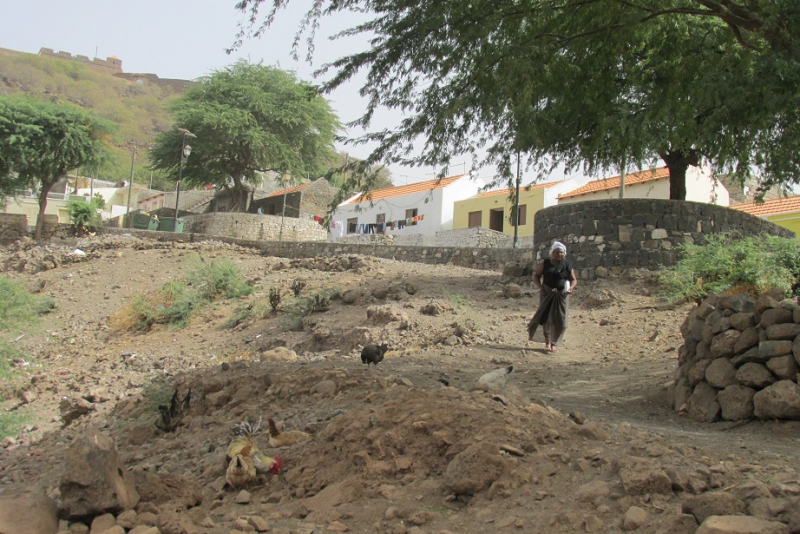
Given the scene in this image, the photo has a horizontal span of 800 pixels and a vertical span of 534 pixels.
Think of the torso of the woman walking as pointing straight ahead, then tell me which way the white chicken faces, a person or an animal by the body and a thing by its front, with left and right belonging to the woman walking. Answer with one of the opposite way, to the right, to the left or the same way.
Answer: to the right

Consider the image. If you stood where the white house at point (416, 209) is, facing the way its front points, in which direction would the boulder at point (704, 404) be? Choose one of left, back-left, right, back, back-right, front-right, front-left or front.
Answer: front-left

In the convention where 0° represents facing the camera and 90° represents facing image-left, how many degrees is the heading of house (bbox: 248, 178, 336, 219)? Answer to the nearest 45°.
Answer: approximately 45°

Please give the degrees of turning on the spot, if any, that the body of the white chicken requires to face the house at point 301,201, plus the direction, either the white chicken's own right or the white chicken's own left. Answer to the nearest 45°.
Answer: approximately 90° to the white chicken's own right

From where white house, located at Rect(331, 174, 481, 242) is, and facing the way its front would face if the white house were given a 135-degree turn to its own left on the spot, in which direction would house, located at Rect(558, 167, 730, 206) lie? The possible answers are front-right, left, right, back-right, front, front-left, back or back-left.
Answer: front-right

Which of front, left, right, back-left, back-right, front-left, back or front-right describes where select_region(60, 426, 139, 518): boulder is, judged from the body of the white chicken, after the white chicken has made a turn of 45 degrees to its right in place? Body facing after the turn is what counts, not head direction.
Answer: left

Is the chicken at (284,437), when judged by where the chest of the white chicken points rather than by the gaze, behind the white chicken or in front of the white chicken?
in front

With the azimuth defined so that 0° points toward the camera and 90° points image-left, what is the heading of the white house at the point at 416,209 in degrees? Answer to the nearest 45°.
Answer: approximately 45°

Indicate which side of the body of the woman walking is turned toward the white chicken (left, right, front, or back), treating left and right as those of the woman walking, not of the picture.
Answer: front

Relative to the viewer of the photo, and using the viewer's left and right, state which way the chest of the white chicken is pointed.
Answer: facing to the left of the viewer

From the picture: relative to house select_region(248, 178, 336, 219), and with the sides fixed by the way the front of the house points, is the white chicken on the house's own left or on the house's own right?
on the house's own left

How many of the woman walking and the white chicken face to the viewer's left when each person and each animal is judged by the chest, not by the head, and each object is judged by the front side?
1
